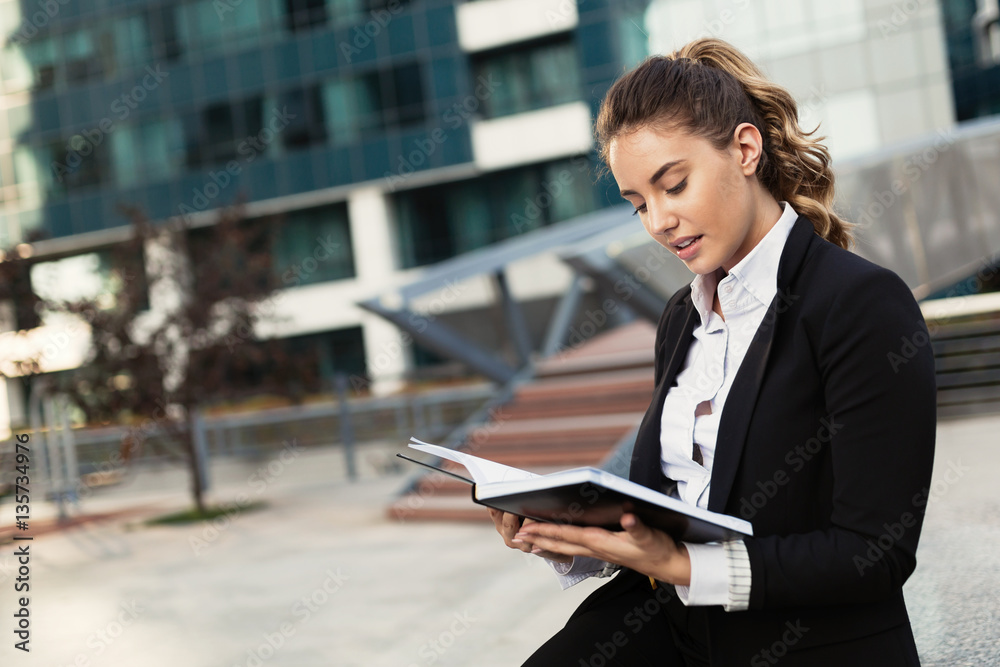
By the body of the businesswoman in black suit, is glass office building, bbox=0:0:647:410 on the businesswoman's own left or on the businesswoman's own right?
on the businesswoman's own right

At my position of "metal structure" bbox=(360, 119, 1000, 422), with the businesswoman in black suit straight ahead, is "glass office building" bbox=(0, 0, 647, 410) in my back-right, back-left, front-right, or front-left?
back-right

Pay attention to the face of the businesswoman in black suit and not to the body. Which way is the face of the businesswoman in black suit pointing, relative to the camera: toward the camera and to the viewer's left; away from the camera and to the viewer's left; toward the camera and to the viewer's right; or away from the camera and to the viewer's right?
toward the camera and to the viewer's left

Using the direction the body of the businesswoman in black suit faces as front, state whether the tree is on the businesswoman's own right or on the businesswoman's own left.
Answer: on the businesswoman's own right

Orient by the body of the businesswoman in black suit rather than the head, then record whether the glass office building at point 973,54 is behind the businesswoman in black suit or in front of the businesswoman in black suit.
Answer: behind

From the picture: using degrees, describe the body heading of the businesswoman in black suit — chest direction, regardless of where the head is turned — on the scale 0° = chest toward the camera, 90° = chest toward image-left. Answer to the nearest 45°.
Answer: approximately 45°

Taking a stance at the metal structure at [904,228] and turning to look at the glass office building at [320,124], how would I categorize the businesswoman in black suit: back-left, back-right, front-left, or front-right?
back-left
